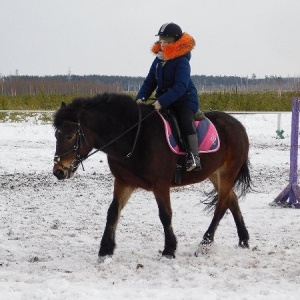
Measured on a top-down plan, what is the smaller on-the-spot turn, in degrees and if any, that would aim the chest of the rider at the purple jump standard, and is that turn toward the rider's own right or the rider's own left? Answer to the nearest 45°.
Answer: approximately 180°

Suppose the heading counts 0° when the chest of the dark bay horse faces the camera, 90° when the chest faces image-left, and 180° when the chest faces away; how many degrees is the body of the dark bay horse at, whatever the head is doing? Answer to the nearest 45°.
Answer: approximately 45°

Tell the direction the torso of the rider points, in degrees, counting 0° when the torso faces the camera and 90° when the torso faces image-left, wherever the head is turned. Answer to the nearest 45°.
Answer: approximately 45°

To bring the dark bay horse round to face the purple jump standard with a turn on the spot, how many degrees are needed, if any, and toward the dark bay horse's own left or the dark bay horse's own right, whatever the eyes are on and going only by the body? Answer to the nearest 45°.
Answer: approximately 180°

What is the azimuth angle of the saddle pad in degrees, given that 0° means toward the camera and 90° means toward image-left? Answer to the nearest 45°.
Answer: approximately 90°
